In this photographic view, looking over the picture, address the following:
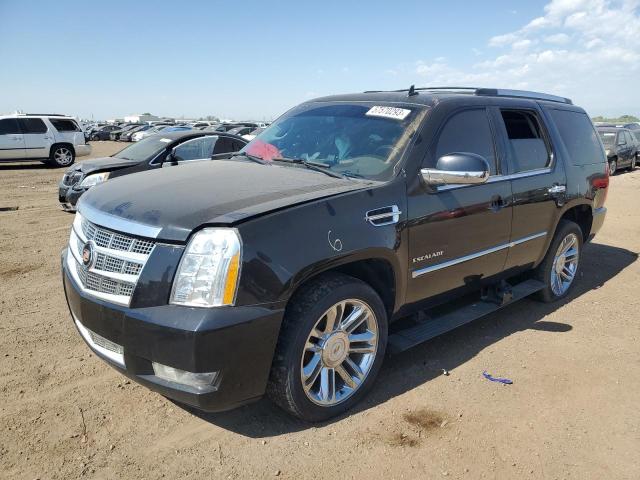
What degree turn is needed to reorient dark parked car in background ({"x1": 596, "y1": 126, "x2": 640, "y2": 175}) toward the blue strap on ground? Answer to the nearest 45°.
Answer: approximately 45° to its left

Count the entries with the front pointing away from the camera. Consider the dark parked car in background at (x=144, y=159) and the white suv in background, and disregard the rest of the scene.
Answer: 0

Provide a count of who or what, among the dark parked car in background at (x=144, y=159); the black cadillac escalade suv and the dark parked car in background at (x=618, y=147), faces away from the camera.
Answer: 0

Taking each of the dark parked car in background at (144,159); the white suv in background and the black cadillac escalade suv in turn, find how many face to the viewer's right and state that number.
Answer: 0

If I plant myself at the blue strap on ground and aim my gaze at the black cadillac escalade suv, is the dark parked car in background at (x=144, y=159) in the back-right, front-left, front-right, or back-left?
front-right

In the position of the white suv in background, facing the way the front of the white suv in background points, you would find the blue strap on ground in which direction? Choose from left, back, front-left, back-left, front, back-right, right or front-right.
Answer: left

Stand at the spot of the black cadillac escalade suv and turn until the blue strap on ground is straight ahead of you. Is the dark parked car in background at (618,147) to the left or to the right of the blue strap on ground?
left

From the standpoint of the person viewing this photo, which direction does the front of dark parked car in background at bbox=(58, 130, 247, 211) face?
facing the viewer and to the left of the viewer

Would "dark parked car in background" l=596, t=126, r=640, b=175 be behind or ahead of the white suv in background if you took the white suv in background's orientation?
behind

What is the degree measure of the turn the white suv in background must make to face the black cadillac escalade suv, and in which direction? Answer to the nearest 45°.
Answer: approximately 90° to its left

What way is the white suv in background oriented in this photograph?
to the viewer's left

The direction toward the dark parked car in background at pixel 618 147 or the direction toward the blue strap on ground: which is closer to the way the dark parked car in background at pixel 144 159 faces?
the blue strap on ground

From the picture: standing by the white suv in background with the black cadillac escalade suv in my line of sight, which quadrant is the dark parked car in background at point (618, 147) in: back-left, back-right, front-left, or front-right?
front-left

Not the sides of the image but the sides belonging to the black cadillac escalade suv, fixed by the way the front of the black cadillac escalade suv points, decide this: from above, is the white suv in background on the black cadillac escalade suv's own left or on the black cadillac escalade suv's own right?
on the black cadillac escalade suv's own right
